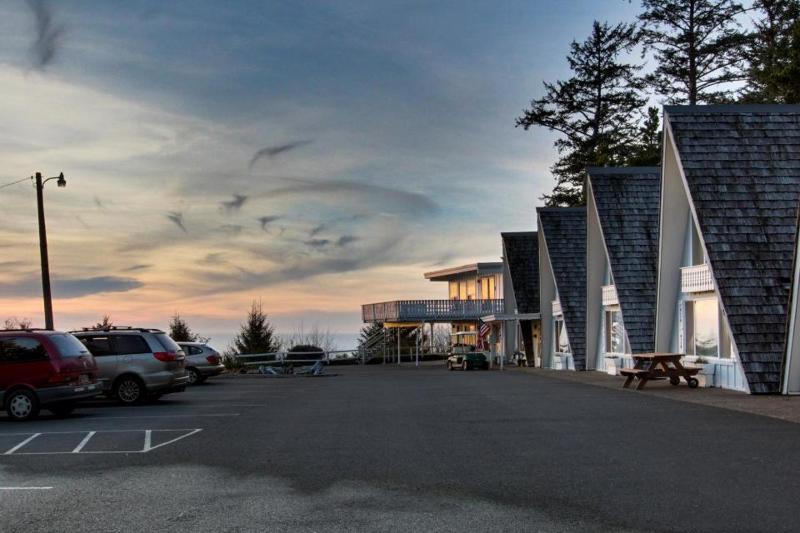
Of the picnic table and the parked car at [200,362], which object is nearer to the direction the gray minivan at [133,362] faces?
the parked car

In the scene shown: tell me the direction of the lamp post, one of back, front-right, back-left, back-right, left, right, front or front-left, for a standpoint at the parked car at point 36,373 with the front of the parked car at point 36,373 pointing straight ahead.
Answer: front-right

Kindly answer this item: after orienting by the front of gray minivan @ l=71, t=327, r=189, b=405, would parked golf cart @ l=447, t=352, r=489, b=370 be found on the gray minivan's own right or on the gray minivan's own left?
on the gray minivan's own right

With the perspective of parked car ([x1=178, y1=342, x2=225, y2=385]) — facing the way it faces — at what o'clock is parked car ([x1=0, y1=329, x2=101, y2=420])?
parked car ([x1=0, y1=329, x2=101, y2=420]) is roughly at 8 o'clock from parked car ([x1=178, y1=342, x2=225, y2=385]).

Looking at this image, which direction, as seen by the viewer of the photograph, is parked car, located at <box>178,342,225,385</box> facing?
facing away from the viewer and to the left of the viewer

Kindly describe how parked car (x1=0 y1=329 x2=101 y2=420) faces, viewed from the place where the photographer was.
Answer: facing away from the viewer and to the left of the viewer

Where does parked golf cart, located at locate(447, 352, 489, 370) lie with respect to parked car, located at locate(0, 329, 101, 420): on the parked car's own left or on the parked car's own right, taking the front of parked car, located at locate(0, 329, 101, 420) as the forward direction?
on the parked car's own right

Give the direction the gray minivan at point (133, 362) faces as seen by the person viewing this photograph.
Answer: facing away from the viewer and to the left of the viewer

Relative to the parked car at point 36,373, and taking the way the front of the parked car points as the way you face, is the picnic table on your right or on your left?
on your right
